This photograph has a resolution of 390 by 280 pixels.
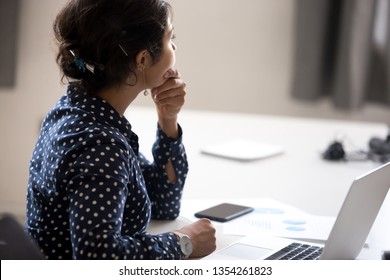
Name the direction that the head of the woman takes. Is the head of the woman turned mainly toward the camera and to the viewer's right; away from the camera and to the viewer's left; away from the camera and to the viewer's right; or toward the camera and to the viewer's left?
away from the camera and to the viewer's right

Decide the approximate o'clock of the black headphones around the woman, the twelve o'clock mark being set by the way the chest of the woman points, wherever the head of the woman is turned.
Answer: The black headphones is roughly at 12 o'clock from the woman.

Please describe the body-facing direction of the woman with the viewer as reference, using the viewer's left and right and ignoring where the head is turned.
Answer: facing away from the viewer and to the right of the viewer

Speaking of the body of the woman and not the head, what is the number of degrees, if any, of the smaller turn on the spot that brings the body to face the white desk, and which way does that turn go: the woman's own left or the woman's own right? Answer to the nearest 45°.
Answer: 0° — they already face it
